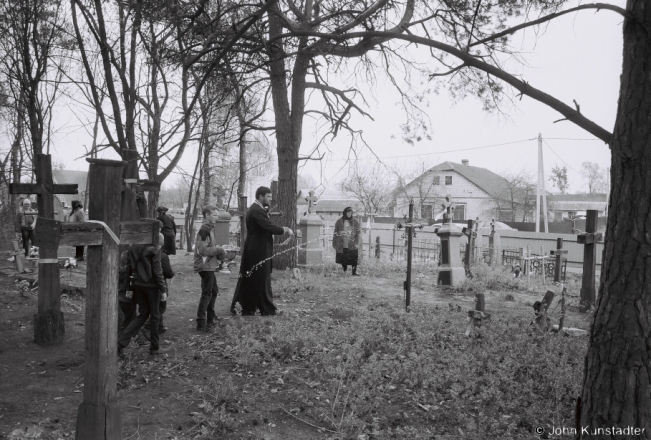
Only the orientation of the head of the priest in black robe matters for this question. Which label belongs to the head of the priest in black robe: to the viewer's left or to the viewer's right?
to the viewer's right

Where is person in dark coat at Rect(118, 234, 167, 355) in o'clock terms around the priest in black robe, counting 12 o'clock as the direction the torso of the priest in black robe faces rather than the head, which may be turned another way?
The person in dark coat is roughly at 4 o'clock from the priest in black robe.

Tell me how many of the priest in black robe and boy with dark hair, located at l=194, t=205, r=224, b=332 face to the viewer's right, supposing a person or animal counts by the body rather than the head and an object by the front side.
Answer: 2

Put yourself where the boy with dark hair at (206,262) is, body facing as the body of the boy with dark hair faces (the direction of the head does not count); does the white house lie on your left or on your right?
on your left

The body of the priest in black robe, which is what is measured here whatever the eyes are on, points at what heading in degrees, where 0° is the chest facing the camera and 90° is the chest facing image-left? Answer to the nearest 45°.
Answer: approximately 270°

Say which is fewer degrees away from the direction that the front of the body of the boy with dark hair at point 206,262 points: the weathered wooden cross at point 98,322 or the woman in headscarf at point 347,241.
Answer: the woman in headscarf

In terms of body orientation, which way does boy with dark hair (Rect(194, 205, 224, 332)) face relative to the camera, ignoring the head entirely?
to the viewer's right

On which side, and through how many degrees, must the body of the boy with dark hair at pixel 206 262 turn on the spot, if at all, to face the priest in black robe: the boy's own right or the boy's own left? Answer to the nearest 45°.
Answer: approximately 45° to the boy's own left

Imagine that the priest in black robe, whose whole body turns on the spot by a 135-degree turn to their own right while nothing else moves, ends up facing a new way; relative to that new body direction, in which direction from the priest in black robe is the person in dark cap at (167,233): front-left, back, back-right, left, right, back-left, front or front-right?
right

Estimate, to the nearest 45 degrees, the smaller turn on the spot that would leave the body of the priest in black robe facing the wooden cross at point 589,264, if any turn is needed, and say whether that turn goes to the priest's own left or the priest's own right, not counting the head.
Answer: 0° — they already face it
